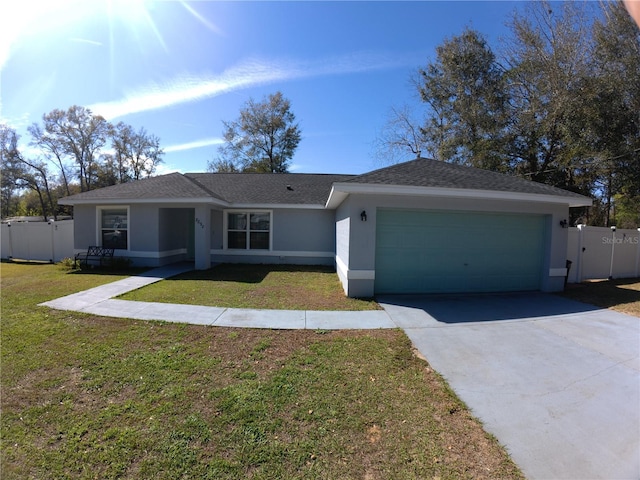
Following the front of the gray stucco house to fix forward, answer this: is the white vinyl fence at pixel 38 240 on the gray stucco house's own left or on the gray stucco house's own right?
on the gray stucco house's own right

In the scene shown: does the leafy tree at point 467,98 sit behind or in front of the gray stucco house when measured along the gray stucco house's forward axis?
behind

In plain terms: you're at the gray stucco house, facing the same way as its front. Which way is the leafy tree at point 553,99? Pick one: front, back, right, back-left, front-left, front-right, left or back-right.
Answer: back-left

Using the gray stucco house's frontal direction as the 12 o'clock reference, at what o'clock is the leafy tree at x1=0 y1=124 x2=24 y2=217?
The leafy tree is roughly at 4 o'clock from the gray stucco house.

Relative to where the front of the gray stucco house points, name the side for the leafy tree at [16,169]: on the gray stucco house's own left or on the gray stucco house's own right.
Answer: on the gray stucco house's own right

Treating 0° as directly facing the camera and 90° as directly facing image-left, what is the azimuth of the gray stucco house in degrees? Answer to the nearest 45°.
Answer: approximately 0°
